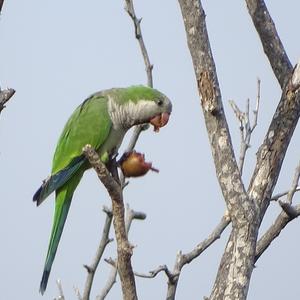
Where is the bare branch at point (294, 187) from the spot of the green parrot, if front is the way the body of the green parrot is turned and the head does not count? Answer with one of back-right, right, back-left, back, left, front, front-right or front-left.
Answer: front-right

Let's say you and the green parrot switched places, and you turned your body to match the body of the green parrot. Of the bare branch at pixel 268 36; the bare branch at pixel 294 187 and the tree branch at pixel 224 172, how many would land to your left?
0

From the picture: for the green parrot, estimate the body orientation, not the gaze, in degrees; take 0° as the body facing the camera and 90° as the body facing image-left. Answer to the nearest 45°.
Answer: approximately 270°
